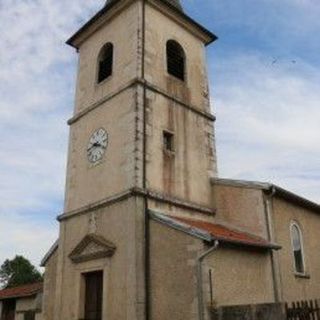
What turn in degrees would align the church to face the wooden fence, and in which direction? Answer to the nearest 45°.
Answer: approximately 90° to its left

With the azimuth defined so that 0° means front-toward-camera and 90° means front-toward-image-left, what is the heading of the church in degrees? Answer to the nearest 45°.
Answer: approximately 45°

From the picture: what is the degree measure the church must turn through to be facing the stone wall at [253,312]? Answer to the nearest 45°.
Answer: approximately 90° to its left
